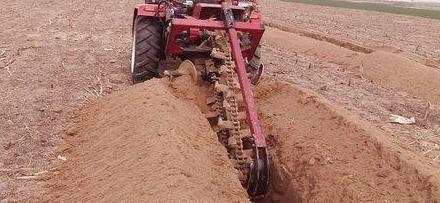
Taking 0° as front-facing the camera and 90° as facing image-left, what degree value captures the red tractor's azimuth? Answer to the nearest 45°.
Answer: approximately 180°
